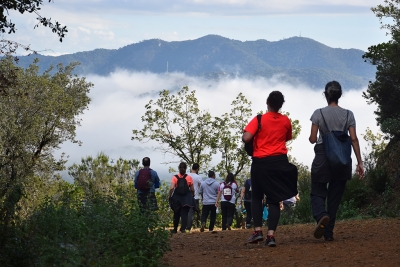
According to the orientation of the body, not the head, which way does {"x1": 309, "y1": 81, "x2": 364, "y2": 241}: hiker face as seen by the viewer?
away from the camera

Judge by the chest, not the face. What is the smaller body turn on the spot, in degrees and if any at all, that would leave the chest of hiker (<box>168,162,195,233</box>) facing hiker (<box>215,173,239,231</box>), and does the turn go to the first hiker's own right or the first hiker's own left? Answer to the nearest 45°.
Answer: approximately 45° to the first hiker's own right

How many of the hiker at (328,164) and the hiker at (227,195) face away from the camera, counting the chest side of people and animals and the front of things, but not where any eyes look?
2

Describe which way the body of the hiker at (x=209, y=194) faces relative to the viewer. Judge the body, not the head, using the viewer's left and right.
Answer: facing away from the viewer

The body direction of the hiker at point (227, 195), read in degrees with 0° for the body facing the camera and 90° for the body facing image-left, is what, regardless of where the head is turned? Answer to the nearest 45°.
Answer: approximately 180°

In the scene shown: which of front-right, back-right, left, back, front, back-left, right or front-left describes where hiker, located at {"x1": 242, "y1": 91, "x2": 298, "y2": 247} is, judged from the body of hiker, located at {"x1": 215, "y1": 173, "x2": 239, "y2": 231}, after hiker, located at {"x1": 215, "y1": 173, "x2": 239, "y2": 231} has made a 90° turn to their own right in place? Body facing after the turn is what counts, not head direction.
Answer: right

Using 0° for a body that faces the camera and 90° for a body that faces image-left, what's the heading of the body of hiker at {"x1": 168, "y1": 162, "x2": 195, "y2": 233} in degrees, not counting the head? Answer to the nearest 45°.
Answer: approximately 180°

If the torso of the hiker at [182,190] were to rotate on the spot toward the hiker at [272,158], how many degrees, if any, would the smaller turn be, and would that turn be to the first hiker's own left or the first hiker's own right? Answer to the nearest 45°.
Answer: approximately 180°
